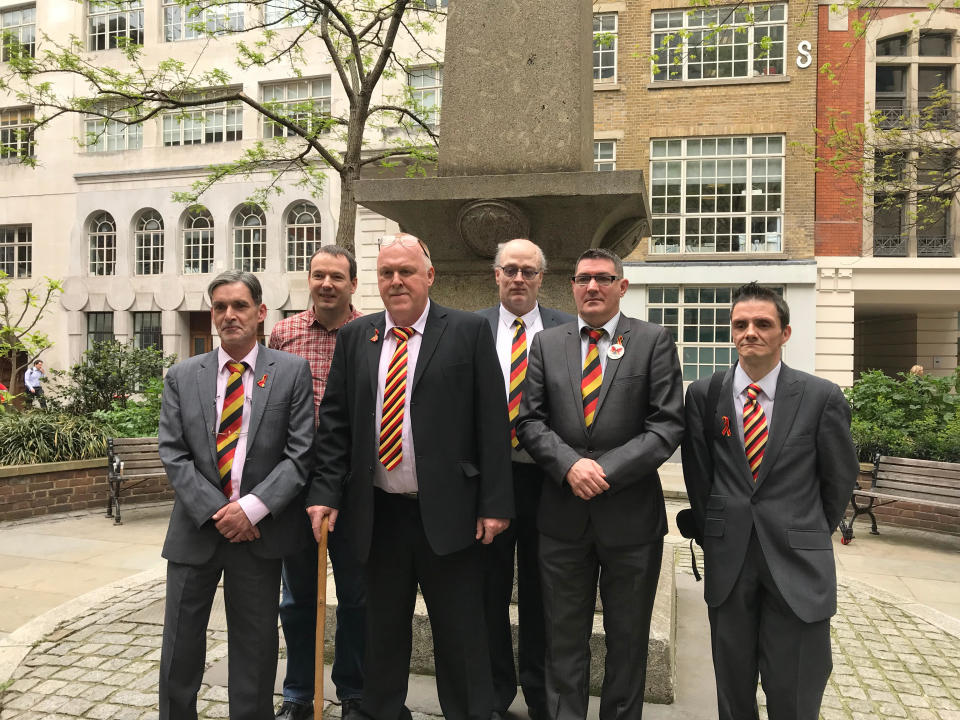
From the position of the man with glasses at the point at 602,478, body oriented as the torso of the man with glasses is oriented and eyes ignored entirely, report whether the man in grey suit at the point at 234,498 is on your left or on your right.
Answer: on your right

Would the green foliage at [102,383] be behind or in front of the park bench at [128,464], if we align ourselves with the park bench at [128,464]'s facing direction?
behind

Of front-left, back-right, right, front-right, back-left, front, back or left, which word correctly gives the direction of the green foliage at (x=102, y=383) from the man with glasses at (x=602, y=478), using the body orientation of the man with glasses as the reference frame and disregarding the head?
back-right

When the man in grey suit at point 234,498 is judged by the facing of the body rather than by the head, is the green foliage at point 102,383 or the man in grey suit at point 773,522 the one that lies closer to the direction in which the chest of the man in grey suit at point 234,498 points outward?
the man in grey suit

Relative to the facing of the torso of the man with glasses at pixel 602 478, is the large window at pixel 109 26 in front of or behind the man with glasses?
behind

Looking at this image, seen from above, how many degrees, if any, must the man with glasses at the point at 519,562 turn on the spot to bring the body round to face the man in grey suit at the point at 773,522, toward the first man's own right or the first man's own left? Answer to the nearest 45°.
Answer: approximately 45° to the first man's own left
